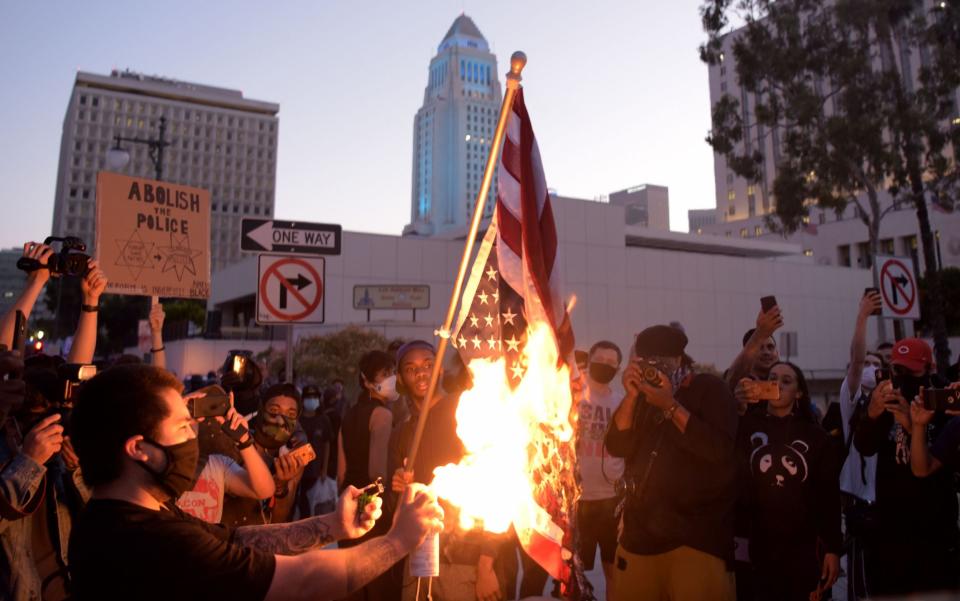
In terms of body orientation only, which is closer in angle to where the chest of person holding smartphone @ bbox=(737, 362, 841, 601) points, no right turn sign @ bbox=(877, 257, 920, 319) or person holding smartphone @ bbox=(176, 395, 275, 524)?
the person holding smartphone

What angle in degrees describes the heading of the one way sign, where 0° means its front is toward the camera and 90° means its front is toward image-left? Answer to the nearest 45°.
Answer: approximately 0°

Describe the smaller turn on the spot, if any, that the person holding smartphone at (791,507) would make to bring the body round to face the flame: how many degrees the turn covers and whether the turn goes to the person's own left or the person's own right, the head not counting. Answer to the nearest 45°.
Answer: approximately 45° to the person's own right

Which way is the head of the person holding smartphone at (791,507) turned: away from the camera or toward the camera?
toward the camera

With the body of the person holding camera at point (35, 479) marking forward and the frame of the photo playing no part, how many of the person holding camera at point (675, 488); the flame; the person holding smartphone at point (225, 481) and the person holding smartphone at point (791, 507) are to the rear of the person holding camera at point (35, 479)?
0

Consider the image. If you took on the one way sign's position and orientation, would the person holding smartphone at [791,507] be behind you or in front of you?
in front

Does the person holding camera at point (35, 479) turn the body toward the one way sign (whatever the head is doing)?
no

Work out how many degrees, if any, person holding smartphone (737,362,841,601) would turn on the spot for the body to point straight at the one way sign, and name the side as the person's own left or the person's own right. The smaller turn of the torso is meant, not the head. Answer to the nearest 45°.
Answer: approximately 90° to the person's own right

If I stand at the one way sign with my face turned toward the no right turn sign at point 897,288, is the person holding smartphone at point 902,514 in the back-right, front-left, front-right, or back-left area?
front-right

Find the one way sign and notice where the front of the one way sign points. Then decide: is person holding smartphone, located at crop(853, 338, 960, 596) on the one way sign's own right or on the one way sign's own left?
on the one way sign's own left

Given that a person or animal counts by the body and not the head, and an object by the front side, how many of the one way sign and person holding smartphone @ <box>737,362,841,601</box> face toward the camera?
2

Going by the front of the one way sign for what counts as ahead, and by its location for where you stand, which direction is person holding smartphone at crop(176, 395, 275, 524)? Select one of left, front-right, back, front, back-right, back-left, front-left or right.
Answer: front

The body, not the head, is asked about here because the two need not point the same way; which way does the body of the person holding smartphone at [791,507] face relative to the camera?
toward the camera

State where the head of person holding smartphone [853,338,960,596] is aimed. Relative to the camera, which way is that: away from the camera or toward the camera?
toward the camera

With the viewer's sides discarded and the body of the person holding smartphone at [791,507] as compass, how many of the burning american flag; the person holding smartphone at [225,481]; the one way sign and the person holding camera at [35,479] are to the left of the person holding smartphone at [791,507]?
0
